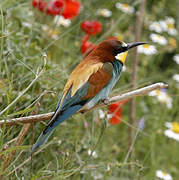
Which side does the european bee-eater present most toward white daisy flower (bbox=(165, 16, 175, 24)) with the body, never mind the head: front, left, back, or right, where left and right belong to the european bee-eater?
left

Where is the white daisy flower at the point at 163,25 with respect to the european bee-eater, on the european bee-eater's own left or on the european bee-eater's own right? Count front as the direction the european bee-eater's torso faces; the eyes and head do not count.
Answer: on the european bee-eater's own left

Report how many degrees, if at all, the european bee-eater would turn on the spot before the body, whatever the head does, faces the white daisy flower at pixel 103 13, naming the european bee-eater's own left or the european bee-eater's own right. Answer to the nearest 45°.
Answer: approximately 90° to the european bee-eater's own left

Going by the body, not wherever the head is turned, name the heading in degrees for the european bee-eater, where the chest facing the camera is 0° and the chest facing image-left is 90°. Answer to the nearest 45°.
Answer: approximately 270°

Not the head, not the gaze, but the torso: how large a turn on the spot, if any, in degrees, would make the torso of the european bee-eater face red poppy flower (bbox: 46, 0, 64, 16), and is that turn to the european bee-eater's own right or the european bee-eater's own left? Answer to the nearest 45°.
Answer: approximately 90° to the european bee-eater's own left

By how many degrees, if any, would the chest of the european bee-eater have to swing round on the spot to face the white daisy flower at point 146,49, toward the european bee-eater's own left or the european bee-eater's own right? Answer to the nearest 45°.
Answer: approximately 90° to the european bee-eater's own left

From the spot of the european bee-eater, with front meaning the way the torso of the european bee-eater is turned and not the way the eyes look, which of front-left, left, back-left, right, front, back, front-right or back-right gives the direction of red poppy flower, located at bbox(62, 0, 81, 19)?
left

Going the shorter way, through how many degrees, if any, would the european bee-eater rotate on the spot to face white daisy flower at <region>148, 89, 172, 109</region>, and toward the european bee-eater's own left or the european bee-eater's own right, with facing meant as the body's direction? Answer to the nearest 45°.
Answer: approximately 45° to the european bee-eater's own left
